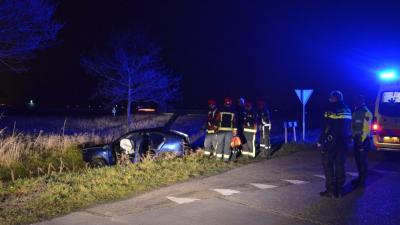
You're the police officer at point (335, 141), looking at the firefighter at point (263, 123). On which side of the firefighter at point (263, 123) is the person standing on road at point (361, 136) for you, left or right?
right

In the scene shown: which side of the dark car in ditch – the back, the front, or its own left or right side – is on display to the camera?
left

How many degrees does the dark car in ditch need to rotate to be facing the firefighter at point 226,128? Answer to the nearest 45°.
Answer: approximately 135° to its left

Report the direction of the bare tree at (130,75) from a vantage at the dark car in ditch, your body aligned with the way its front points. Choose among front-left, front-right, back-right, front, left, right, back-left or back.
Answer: right

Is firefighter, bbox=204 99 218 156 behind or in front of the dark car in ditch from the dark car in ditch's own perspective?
behind
